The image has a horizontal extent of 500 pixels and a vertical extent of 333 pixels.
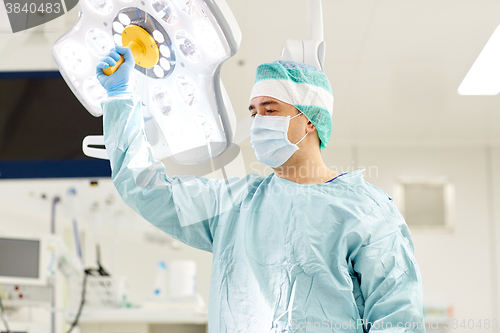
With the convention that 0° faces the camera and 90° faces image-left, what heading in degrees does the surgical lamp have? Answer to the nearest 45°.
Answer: approximately 45°
